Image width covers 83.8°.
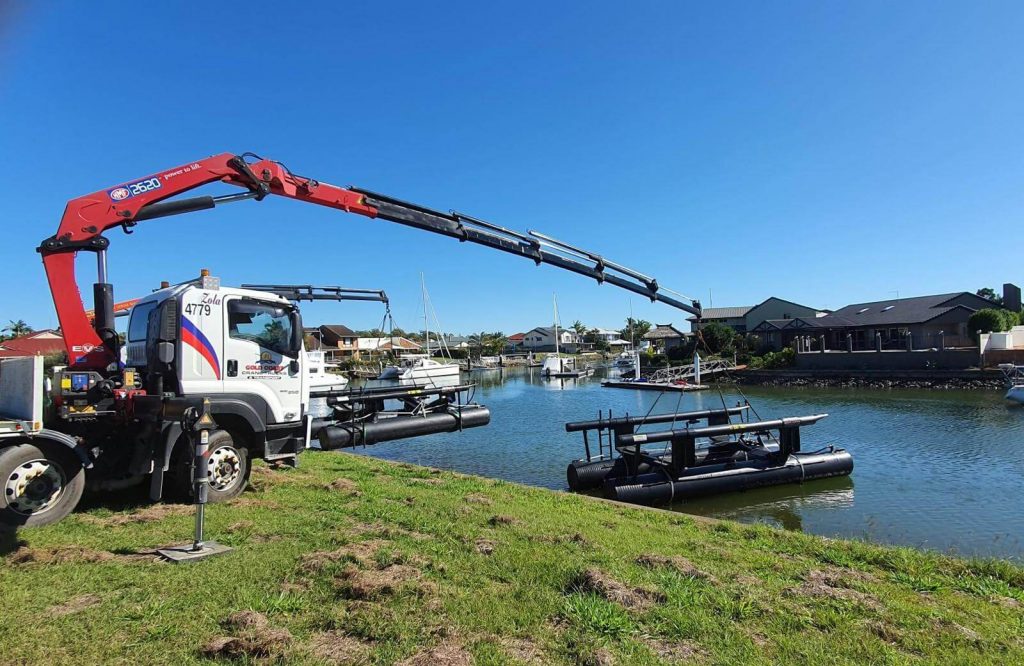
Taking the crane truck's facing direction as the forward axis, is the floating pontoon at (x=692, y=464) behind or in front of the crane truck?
in front

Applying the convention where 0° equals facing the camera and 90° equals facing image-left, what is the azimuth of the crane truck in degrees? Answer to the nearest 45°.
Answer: approximately 225°

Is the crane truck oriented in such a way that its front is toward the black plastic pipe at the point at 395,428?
yes
